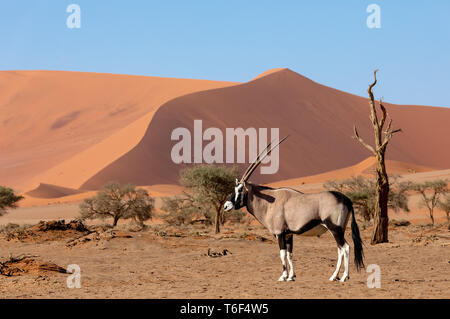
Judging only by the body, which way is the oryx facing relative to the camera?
to the viewer's left

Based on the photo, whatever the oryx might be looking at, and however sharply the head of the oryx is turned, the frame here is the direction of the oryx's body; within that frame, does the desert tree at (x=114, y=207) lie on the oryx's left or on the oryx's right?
on the oryx's right
